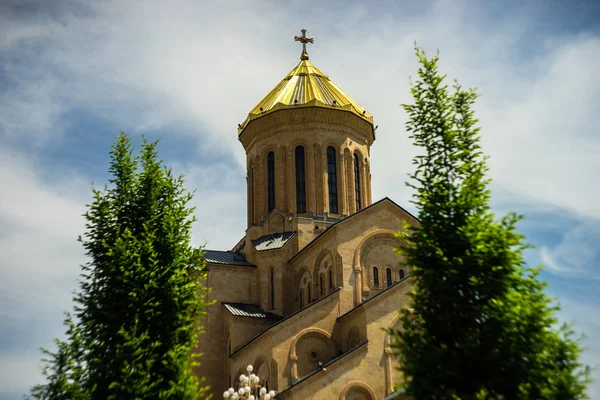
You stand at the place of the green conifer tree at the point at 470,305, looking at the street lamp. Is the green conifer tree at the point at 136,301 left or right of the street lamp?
left
